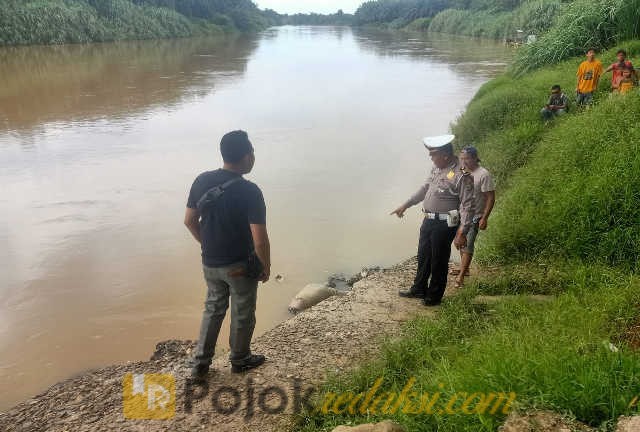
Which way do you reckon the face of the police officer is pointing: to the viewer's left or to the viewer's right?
to the viewer's left

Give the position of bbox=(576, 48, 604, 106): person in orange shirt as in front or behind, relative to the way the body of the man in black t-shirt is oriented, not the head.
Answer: in front

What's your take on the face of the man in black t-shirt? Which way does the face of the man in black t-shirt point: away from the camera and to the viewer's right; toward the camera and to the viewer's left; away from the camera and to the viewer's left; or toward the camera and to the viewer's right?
away from the camera and to the viewer's right

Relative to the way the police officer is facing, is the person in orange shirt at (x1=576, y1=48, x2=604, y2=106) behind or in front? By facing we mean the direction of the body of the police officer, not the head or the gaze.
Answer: behind

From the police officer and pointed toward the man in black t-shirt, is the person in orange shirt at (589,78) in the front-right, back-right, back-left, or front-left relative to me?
back-right

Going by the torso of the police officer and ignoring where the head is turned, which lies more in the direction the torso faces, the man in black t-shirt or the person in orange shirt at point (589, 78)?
the man in black t-shirt

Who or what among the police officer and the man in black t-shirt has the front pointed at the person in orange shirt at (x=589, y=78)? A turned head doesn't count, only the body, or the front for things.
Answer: the man in black t-shirt

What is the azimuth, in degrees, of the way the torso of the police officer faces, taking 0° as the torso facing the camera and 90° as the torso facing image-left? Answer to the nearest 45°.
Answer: approximately 45°

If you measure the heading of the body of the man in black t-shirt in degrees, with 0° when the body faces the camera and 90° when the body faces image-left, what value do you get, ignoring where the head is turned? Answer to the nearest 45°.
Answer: approximately 225°

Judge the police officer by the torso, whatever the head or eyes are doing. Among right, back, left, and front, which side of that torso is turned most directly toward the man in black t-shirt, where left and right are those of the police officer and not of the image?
front

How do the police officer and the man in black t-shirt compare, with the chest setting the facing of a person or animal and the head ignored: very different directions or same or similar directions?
very different directions
